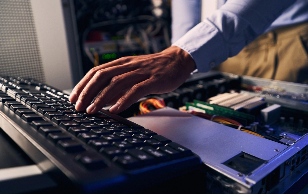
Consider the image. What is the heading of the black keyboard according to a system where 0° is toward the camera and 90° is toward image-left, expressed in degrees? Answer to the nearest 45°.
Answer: approximately 225°
